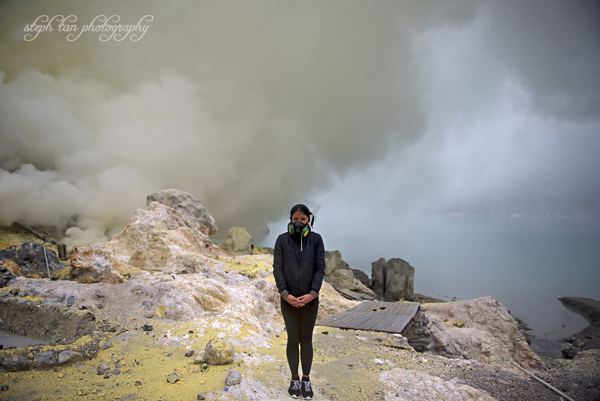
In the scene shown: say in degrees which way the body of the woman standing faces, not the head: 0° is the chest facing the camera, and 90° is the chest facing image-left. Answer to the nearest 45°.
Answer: approximately 0°

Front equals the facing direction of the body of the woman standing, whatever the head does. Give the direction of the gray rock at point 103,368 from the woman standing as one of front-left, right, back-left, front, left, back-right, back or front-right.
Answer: right

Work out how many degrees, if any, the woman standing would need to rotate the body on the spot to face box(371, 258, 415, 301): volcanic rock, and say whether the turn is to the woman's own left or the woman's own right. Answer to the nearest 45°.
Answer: approximately 180°

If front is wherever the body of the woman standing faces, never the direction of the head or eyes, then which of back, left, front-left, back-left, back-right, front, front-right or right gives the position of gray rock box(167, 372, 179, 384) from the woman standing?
right

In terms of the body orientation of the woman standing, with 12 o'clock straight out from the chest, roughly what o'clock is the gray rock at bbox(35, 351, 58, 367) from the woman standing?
The gray rock is roughly at 3 o'clock from the woman standing.

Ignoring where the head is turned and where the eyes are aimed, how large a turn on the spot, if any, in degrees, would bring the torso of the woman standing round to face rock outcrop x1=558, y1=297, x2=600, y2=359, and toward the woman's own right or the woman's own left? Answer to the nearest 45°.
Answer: approximately 135° to the woman's own left

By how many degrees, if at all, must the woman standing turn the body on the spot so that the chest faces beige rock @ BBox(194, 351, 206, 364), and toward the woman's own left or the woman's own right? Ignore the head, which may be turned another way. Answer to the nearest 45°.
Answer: approximately 135° to the woman's own right

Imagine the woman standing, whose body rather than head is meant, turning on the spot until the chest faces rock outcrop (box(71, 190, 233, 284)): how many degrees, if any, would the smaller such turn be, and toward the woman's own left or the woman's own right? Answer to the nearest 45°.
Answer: approximately 135° to the woman's own right

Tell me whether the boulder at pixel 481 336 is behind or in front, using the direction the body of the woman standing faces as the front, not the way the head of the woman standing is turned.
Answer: behind

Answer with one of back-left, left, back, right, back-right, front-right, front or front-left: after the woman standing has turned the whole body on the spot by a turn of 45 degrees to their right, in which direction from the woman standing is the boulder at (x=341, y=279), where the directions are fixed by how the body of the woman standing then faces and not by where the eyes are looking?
back-right

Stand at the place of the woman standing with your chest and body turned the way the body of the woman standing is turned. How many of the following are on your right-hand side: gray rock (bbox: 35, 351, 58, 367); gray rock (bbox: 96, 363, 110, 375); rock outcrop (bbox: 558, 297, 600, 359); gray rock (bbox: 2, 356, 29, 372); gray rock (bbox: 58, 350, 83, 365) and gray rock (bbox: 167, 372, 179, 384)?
5
